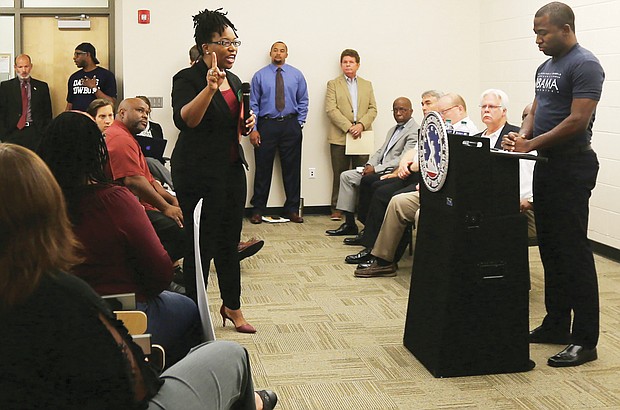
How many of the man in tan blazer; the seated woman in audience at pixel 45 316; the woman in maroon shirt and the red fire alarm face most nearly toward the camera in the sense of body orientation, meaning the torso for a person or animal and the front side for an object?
2

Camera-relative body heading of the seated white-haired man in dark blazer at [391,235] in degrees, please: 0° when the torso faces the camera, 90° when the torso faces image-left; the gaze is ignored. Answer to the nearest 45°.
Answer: approximately 45°

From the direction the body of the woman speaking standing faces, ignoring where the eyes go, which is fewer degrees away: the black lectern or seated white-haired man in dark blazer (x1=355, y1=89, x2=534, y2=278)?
the black lectern

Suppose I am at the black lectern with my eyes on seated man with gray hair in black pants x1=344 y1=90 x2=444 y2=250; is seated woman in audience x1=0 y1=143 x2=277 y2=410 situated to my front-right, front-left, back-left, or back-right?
back-left

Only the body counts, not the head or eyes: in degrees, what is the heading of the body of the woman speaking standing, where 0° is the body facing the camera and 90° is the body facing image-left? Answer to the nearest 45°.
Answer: approximately 315°

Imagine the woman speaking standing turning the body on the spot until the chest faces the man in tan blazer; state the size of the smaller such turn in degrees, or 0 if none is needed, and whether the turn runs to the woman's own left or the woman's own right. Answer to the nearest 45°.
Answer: approximately 135° to the woman's own left

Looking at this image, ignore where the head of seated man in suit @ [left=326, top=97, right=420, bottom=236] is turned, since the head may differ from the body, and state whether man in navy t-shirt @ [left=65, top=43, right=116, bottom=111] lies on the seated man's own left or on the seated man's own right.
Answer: on the seated man's own right

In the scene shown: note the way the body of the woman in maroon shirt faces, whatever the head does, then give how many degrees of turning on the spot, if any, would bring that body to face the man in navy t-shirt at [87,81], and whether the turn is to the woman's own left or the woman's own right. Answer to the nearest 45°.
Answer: approximately 45° to the woman's own left

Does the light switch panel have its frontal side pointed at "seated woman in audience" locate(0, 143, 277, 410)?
yes

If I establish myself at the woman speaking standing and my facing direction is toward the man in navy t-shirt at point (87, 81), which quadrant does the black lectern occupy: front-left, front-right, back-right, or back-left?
back-right

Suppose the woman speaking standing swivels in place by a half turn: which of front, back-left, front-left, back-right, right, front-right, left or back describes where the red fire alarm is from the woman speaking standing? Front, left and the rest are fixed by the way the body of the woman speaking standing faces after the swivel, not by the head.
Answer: front-right
